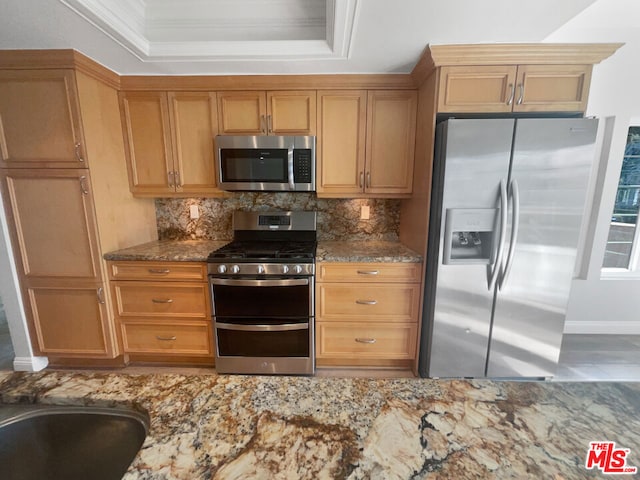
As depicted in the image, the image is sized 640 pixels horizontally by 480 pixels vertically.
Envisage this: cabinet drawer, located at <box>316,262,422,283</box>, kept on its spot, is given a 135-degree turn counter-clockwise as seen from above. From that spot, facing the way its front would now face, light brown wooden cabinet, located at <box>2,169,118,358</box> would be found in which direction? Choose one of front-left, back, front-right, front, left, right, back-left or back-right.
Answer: back-left

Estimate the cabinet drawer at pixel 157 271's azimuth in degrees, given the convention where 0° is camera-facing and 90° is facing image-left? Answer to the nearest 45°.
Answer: approximately 0°

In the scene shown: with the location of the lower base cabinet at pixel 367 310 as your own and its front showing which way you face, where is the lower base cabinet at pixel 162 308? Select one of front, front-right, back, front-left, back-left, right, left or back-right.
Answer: right

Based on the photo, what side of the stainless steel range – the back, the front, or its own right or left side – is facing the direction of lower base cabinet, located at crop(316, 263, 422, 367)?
left

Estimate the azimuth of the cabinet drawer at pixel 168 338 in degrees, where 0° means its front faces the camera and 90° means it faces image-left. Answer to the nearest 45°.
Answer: approximately 0°
